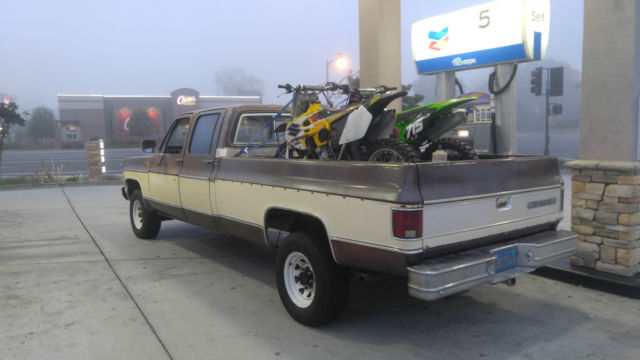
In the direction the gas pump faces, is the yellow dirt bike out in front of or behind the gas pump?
in front

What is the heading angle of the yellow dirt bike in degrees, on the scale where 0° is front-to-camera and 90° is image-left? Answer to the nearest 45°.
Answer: approximately 135°

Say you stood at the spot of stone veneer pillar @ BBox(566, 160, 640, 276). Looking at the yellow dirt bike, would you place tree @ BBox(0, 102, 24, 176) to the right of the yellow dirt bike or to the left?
right

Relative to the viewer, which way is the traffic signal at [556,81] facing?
away from the camera

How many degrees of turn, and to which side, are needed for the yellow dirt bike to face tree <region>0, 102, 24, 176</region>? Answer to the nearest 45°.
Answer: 0° — it already faces it

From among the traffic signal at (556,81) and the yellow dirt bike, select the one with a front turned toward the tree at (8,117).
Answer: the yellow dirt bike

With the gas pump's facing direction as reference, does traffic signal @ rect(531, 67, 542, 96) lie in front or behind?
behind

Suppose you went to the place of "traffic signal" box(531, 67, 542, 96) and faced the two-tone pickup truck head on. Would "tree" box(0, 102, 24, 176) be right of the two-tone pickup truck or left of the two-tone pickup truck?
right

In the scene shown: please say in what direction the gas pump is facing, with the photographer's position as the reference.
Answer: facing the viewer and to the left of the viewer

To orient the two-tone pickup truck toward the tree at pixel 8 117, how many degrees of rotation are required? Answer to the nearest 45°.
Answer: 0° — it already faces it

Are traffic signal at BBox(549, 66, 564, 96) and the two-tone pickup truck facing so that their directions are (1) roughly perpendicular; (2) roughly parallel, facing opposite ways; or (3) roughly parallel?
roughly perpendicular
